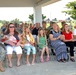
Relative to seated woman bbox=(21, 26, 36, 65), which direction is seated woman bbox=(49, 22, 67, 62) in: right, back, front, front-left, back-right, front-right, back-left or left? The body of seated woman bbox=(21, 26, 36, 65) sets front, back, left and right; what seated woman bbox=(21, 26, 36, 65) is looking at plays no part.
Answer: front-left

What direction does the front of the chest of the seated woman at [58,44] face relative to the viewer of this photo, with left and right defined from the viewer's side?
facing the viewer and to the right of the viewer

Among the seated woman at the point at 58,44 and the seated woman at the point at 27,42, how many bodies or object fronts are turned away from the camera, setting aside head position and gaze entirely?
0

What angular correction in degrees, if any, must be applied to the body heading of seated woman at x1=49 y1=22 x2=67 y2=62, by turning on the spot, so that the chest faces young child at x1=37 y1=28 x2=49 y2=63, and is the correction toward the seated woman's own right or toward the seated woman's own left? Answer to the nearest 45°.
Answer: approximately 135° to the seated woman's own right

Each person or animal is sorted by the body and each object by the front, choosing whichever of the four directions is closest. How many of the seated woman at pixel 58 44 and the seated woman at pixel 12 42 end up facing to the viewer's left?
0

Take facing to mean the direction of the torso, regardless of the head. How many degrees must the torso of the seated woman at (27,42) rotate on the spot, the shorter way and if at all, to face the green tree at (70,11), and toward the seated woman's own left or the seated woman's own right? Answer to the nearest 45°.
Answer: approximately 135° to the seated woman's own left

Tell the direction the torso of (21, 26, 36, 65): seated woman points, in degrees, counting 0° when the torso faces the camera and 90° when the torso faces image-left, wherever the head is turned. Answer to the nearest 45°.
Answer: approximately 315°

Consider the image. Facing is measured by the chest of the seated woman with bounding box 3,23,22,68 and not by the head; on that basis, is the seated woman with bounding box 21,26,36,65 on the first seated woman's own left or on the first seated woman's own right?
on the first seated woman's own left
